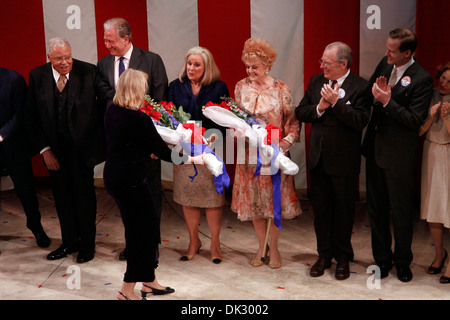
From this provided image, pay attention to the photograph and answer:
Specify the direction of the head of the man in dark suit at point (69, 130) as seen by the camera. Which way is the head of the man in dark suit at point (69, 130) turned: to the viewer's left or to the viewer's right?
to the viewer's right

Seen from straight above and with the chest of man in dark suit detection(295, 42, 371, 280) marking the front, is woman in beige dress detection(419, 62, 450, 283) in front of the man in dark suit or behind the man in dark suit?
behind

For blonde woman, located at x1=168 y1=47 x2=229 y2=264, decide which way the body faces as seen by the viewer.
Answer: toward the camera

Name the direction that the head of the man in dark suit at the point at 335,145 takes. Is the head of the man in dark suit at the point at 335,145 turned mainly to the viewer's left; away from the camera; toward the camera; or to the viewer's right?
to the viewer's left

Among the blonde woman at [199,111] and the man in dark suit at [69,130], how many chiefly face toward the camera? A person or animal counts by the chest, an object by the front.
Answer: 2

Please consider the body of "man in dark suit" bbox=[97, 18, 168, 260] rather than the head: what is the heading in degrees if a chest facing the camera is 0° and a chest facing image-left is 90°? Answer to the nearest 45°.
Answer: approximately 45°

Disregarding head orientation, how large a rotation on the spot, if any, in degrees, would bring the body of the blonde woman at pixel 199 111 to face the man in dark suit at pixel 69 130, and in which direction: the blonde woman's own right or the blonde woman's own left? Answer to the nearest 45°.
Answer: approximately 90° to the blonde woman's own right

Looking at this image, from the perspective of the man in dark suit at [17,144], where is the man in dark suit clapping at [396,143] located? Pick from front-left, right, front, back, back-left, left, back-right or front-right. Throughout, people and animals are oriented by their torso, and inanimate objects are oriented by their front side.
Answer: front-left

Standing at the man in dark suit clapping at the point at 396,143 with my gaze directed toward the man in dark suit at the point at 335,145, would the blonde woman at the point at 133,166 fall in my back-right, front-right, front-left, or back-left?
front-left

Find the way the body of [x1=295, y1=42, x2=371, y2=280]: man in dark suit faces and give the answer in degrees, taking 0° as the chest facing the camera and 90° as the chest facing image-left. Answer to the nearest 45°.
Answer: approximately 45°

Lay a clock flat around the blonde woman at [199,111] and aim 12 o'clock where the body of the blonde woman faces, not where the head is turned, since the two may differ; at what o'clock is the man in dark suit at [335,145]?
The man in dark suit is roughly at 10 o'clock from the blonde woman.

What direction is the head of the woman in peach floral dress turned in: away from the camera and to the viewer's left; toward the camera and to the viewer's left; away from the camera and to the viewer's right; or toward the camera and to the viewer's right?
toward the camera and to the viewer's left
